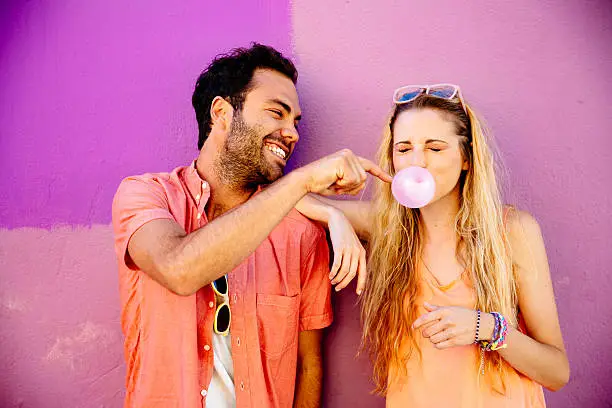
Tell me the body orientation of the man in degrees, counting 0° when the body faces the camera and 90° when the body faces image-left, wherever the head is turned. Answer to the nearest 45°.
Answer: approximately 0°

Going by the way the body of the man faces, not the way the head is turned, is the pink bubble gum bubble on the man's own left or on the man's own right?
on the man's own left
